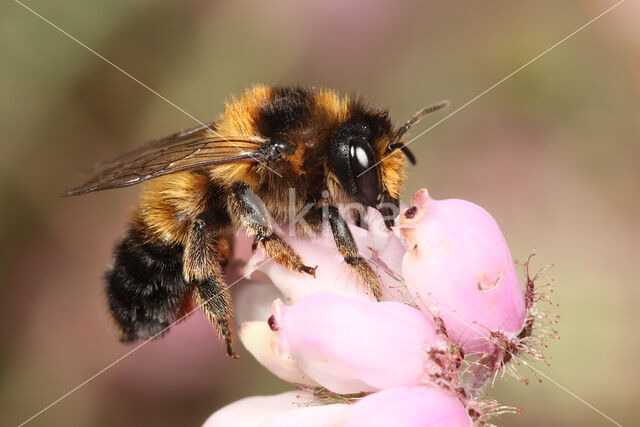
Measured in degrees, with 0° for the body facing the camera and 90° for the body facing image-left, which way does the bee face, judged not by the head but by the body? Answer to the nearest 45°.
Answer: approximately 270°
